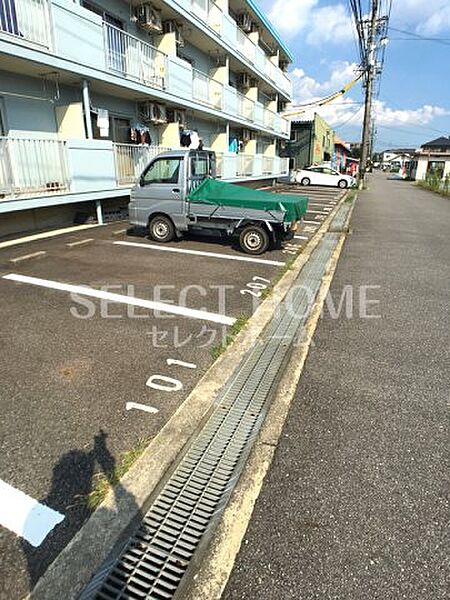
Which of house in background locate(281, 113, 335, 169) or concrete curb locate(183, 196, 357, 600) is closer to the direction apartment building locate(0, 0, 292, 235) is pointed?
the concrete curb

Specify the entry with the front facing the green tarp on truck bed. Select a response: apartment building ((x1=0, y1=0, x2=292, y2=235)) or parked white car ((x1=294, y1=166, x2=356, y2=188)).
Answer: the apartment building

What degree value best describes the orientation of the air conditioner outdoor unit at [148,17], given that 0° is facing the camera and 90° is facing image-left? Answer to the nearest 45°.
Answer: approximately 315°

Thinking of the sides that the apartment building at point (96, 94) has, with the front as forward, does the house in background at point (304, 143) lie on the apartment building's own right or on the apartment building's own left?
on the apartment building's own left

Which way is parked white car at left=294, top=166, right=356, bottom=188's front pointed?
to the viewer's right

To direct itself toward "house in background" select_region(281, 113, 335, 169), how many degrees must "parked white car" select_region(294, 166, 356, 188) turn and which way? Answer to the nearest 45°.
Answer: approximately 90° to its left
